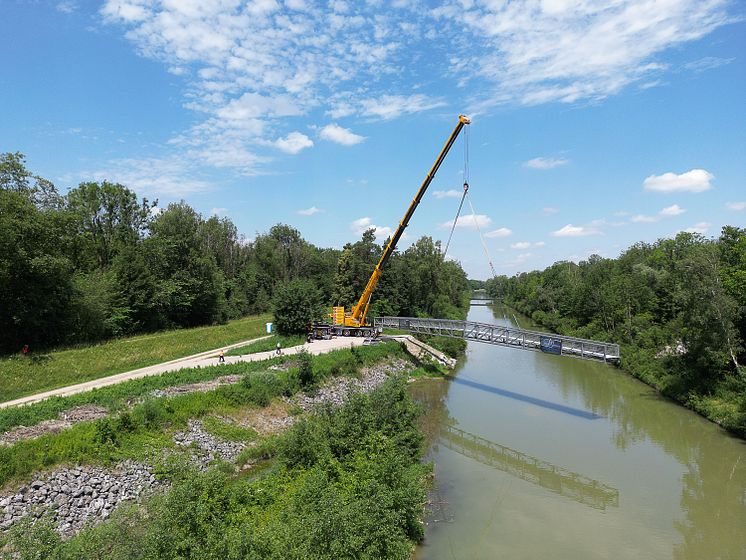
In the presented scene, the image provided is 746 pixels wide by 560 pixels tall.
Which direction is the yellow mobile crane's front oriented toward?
to the viewer's left

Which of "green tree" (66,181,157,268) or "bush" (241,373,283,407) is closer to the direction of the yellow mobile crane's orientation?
the green tree

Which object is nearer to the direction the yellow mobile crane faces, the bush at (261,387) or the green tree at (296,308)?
the green tree

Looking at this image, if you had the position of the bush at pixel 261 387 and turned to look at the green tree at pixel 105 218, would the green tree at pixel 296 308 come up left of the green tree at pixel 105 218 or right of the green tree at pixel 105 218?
right

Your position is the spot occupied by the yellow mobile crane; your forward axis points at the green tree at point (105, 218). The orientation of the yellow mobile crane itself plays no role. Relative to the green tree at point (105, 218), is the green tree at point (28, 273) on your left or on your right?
left

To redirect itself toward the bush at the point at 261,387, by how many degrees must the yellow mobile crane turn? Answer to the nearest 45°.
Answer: approximately 90° to its left
